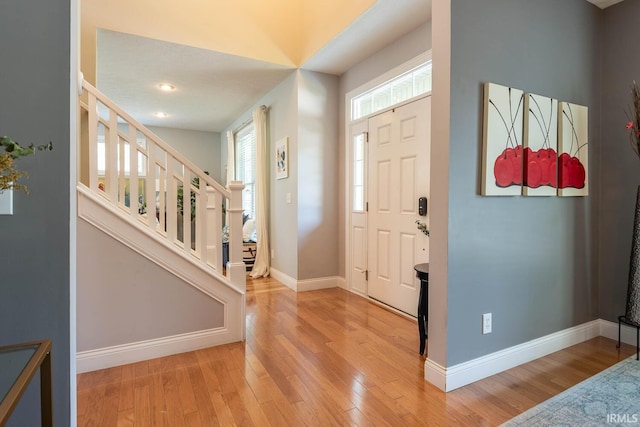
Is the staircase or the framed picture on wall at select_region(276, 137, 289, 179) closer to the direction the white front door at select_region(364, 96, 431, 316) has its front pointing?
the staircase

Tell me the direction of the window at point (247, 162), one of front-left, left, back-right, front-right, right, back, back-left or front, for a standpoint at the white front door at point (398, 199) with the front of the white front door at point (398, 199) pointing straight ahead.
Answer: right

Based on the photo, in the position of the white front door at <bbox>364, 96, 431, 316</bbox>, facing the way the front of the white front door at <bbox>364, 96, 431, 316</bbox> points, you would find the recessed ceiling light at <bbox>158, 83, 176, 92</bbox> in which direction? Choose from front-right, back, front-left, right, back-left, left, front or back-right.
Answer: front-right

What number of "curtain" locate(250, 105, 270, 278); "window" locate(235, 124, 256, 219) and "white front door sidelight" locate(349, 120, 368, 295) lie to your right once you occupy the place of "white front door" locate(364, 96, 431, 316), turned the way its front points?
3

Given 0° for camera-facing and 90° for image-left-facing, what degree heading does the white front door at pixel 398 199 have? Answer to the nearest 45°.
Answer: approximately 45°

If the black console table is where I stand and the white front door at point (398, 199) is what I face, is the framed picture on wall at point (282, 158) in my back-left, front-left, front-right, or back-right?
front-left

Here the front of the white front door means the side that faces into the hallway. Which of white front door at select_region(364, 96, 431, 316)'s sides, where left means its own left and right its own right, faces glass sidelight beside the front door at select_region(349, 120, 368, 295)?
right

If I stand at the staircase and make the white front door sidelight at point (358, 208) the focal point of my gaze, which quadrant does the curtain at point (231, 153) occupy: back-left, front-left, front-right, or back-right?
front-left

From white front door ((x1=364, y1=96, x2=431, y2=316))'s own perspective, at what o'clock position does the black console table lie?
The black console table is roughly at 10 o'clock from the white front door.

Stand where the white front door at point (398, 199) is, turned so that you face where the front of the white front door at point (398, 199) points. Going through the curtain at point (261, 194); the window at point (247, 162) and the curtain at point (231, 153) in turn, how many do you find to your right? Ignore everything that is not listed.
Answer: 3
